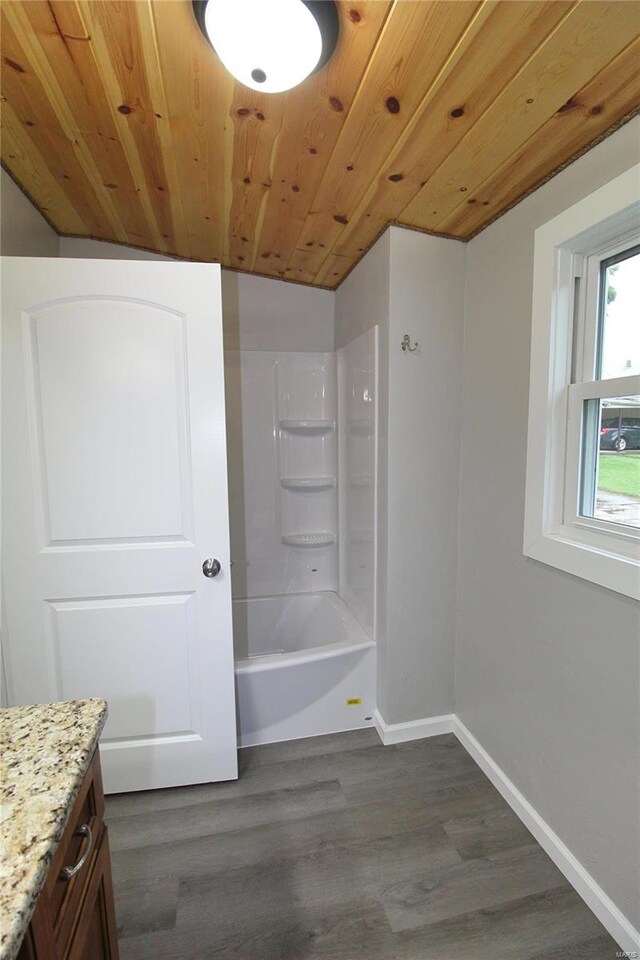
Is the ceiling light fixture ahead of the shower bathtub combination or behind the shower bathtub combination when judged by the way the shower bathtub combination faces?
ahead

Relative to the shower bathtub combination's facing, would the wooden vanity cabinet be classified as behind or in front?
in front

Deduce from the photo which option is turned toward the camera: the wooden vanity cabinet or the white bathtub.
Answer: the white bathtub

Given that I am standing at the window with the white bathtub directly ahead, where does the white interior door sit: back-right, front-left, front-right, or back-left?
front-left

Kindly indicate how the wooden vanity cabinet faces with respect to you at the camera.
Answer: facing to the right of the viewer

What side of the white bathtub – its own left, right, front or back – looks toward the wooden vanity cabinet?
front

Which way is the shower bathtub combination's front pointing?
toward the camera

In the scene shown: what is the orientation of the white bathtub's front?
toward the camera

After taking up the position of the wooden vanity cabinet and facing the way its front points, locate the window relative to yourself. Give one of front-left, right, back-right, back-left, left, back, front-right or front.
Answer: front

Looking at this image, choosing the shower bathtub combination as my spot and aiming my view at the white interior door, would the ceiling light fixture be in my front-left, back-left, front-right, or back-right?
front-left

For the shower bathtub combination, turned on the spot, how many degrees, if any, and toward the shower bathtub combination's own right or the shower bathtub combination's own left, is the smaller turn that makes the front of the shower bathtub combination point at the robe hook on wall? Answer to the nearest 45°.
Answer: approximately 45° to the shower bathtub combination's own left
